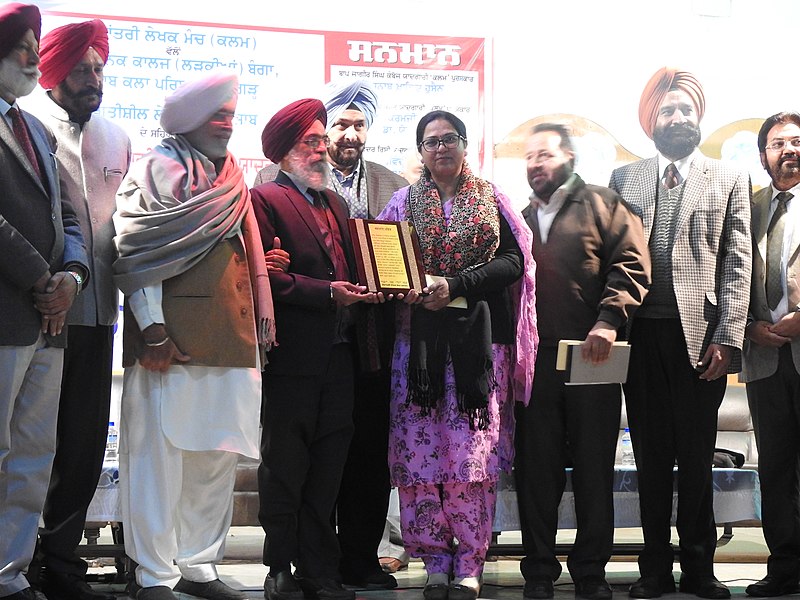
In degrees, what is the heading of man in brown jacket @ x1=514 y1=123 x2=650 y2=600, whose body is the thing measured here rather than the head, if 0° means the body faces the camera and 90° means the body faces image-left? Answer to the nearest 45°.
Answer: approximately 45°

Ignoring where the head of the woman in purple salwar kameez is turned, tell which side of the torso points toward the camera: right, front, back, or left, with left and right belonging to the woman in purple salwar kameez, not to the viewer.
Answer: front

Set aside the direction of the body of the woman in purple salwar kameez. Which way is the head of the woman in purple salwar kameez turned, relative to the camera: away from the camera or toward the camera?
toward the camera

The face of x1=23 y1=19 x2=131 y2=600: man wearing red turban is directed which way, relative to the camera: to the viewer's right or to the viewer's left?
to the viewer's right

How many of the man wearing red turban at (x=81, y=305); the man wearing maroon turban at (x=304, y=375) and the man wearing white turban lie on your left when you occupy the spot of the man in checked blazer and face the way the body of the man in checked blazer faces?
0

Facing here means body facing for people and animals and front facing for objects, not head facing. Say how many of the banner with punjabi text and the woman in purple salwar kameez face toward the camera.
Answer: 2

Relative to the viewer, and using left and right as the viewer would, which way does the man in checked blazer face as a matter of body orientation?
facing the viewer

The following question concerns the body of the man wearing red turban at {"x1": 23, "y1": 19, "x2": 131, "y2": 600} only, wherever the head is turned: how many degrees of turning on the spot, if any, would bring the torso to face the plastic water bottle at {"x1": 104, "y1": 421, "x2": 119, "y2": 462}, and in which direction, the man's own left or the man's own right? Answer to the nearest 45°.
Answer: approximately 135° to the man's own left

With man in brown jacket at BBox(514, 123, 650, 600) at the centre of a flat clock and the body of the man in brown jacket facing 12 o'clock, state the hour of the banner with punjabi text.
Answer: The banner with punjabi text is roughly at 3 o'clock from the man in brown jacket.

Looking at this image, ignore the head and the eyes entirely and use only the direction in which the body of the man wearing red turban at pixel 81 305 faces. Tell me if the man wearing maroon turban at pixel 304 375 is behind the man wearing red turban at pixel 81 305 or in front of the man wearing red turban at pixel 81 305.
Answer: in front

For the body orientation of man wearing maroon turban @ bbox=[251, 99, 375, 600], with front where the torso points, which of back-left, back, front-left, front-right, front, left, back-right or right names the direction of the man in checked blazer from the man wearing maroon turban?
front-left

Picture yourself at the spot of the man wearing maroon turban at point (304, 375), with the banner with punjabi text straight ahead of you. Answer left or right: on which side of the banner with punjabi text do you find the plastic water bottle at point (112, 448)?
left

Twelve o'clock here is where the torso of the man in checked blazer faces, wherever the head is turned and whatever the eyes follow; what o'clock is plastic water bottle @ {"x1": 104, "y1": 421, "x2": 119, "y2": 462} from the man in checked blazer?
The plastic water bottle is roughly at 3 o'clock from the man in checked blazer.

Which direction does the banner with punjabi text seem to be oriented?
toward the camera

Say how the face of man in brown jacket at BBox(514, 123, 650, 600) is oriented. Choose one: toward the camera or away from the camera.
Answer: toward the camera

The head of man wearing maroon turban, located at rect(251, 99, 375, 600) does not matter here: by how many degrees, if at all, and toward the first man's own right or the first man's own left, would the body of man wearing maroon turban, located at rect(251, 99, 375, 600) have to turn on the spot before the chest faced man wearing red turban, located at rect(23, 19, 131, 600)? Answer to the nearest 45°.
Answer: approximately 135° to the first man's own right

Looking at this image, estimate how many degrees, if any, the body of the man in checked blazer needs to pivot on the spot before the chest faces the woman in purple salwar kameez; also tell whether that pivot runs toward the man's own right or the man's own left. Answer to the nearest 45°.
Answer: approximately 45° to the man's own right

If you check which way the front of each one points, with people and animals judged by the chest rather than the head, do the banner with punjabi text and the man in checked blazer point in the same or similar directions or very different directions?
same or similar directions

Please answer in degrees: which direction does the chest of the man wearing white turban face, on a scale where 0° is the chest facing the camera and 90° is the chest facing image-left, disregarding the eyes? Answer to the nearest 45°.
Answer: approximately 315°
